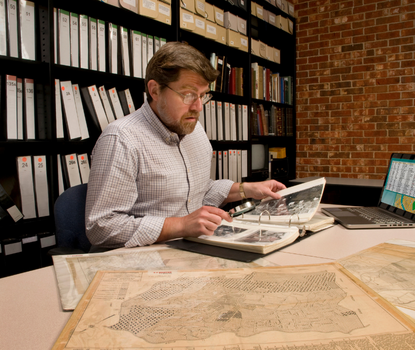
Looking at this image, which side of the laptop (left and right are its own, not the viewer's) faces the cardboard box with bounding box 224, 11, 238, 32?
right

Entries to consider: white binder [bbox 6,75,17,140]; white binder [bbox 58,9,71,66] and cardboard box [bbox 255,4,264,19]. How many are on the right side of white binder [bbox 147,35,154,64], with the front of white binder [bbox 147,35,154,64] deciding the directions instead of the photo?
2

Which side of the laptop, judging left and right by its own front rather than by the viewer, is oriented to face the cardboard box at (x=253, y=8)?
right

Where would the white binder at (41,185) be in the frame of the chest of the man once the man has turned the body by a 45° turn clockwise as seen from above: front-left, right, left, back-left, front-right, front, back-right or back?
back-right

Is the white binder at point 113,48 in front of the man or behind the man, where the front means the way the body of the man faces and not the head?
behind

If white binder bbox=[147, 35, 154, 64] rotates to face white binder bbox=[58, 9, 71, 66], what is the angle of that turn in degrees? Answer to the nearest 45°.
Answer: approximately 90° to its right

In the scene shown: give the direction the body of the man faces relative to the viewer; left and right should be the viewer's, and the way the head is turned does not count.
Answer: facing the viewer and to the right of the viewer

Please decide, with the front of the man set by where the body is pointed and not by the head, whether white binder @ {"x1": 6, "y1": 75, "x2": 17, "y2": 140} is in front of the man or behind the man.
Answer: behind

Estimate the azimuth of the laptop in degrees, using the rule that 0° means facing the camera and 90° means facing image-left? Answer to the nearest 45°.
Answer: approximately 45°

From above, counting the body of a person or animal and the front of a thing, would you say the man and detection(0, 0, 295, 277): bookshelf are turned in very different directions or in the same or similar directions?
same or similar directions

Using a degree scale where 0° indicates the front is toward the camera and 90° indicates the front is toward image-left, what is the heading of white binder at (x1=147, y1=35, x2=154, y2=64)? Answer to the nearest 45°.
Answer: approximately 315°

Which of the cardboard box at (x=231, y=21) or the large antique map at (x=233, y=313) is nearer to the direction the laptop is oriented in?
the large antique map

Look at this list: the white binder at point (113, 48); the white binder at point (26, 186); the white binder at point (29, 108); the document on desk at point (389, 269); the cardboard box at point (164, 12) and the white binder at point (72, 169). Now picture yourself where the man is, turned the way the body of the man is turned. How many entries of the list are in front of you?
1

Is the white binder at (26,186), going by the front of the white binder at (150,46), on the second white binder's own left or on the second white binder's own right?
on the second white binder's own right

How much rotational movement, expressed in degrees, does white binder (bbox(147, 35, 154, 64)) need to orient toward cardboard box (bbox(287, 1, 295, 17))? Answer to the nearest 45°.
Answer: approximately 90° to its left

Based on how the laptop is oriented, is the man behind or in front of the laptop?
in front
